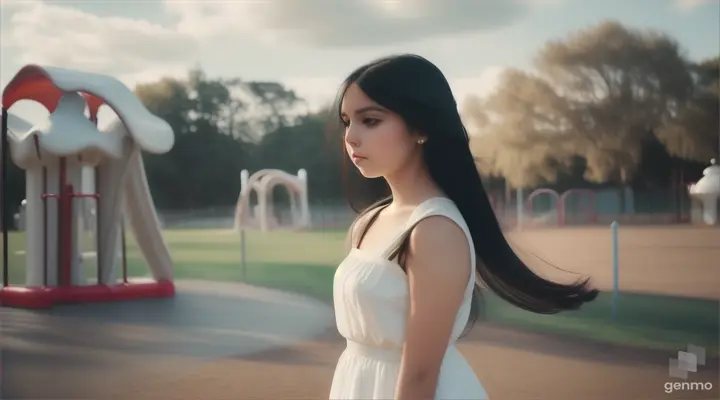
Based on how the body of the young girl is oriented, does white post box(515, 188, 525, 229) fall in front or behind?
behind

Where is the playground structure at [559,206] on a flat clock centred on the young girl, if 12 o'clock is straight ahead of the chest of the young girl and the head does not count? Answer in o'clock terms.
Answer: The playground structure is roughly at 5 o'clock from the young girl.

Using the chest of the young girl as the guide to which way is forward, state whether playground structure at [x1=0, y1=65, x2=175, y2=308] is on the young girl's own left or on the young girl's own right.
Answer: on the young girl's own right

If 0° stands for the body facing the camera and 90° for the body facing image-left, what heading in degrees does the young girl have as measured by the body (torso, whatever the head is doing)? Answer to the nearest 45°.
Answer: approximately 45°

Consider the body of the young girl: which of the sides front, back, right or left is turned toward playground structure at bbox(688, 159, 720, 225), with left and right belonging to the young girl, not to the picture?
back

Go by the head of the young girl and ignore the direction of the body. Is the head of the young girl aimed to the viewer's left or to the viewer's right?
to the viewer's left

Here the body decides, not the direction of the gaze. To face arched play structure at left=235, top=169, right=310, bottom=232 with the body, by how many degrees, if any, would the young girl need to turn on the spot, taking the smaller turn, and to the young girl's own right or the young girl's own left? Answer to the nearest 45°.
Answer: approximately 135° to the young girl's own right
